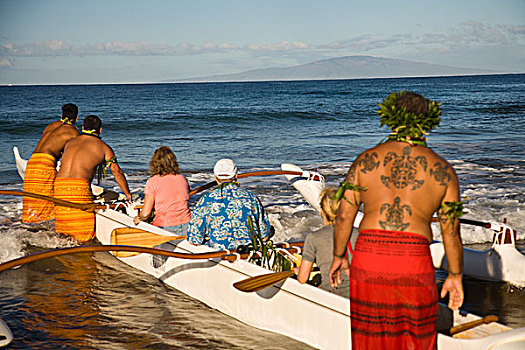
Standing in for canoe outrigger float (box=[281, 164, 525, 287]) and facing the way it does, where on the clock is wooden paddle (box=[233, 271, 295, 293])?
The wooden paddle is roughly at 9 o'clock from the canoe outrigger float.

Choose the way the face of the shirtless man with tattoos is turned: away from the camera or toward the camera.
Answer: away from the camera

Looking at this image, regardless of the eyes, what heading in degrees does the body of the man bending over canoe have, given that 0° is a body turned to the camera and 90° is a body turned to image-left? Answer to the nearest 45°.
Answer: approximately 225°

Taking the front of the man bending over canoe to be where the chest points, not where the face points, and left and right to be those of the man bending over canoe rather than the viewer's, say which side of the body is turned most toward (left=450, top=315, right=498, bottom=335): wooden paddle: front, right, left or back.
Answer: right

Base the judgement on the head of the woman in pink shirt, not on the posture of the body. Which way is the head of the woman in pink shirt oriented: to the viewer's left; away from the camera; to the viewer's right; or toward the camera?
away from the camera

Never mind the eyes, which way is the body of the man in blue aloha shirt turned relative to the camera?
away from the camera

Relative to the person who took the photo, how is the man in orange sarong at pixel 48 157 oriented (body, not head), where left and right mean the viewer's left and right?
facing away from the viewer and to the right of the viewer

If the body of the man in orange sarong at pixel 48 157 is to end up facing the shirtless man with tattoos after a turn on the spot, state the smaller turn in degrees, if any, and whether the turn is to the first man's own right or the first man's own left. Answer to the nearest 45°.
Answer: approximately 135° to the first man's own right

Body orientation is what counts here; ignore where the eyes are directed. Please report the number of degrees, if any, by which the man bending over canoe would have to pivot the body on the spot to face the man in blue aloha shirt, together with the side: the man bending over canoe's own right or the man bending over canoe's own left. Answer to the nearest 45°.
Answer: approximately 90° to the man bending over canoe's own right

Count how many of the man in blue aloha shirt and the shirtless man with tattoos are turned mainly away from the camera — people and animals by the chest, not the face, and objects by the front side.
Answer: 2

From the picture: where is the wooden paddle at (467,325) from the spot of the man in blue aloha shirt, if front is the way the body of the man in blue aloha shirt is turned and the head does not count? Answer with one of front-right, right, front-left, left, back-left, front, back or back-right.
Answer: back-right

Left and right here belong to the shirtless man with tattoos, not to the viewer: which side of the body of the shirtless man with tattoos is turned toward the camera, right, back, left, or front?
back

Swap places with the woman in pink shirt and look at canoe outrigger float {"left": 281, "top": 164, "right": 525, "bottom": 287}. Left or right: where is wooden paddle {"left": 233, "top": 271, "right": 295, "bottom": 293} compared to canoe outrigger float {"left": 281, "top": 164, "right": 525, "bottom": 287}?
right
